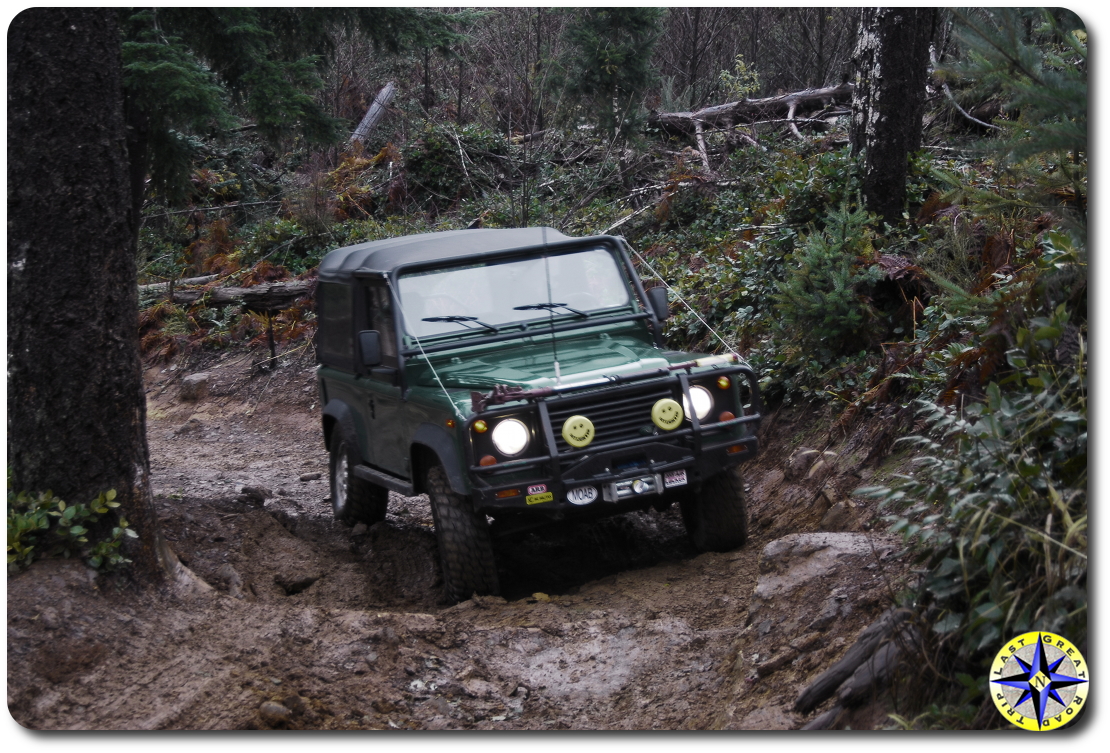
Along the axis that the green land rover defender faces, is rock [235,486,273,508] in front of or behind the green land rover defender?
behind

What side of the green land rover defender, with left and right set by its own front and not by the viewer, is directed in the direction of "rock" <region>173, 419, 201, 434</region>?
back

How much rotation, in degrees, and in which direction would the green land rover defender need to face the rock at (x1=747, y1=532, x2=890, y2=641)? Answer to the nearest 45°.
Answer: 0° — it already faces it

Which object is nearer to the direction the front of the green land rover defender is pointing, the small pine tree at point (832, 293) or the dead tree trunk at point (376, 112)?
the small pine tree

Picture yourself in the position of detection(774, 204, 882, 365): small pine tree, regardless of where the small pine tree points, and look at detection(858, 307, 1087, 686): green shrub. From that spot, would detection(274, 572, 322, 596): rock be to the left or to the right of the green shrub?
right

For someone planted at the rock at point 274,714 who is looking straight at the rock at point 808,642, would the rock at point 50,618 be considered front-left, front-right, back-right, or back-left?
back-left

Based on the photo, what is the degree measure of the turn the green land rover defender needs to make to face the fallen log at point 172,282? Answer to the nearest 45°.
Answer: approximately 180°

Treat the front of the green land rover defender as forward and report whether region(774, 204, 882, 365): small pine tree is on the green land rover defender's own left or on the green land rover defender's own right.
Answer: on the green land rover defender's own left

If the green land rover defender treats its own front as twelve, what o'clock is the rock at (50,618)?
The rock is roughly at 3 o'clock from the green land rover defender.

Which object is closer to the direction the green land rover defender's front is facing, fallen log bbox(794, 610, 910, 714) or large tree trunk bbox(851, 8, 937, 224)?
the fallen log

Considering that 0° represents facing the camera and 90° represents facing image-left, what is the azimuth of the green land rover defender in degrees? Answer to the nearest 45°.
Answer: approximately 315°
